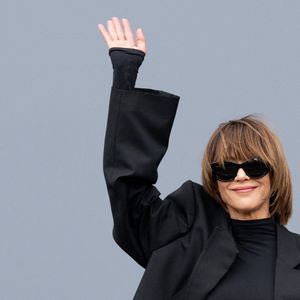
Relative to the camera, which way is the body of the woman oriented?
toward the camera
